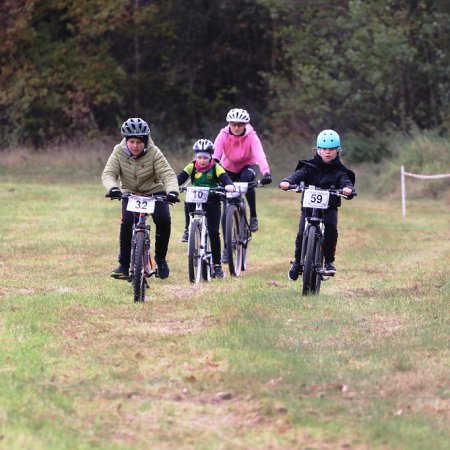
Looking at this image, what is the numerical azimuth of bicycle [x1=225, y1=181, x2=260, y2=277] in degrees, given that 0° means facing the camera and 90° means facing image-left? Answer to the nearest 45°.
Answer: approximately 0°

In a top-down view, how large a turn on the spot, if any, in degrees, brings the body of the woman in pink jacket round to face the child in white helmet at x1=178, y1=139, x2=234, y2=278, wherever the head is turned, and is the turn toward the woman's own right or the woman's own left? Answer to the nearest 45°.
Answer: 0° — they already face them

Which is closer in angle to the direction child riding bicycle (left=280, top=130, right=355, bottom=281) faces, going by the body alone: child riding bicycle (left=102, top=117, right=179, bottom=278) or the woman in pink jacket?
the child riding bicycle

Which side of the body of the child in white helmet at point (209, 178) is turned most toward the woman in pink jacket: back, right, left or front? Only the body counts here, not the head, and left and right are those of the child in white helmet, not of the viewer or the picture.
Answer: back

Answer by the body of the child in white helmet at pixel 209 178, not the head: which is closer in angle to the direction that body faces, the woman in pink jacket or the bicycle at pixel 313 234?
the bicycle

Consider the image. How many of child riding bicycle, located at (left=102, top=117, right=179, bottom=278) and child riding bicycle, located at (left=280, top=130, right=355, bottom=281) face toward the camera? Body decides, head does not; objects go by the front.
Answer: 2

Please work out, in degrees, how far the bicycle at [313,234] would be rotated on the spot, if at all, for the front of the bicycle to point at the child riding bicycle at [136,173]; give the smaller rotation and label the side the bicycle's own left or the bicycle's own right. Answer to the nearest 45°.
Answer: approximately 90° to the bicycle's own right
